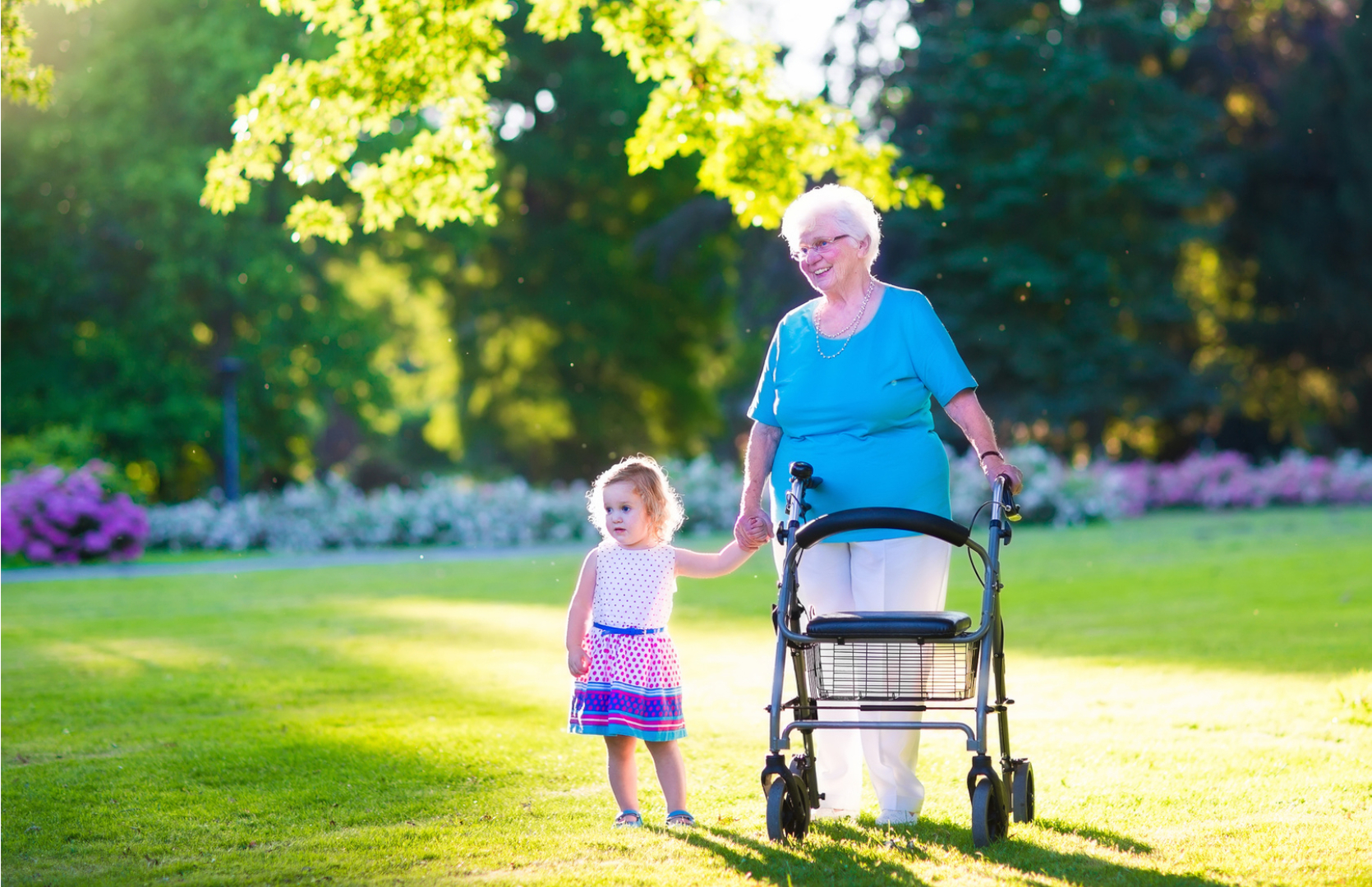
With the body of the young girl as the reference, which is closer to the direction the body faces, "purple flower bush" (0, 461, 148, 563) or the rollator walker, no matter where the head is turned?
the rollator walker

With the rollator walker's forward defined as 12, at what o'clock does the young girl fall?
The young girl is roughly at 4 o'clock from the rollator walker.

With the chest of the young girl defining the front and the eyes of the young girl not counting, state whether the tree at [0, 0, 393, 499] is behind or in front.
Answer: behind

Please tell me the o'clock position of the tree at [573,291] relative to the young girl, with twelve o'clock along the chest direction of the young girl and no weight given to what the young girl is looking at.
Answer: The tree is roughly at 6 o'clock from the young girl.

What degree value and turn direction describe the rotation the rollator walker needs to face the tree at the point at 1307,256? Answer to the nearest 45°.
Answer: approximately 180°

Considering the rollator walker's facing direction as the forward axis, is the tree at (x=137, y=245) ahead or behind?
behind

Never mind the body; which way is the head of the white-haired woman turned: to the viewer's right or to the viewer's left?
to the viewer's left

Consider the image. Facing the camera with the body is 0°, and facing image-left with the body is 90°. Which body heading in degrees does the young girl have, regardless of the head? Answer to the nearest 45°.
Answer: approximately 0°

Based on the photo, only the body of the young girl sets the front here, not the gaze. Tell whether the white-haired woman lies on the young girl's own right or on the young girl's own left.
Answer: on the young girl's own left

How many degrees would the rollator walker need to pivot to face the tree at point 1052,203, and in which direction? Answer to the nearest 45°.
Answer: approximately 180°

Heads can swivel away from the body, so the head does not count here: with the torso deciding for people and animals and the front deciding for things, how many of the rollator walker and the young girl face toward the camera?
2
